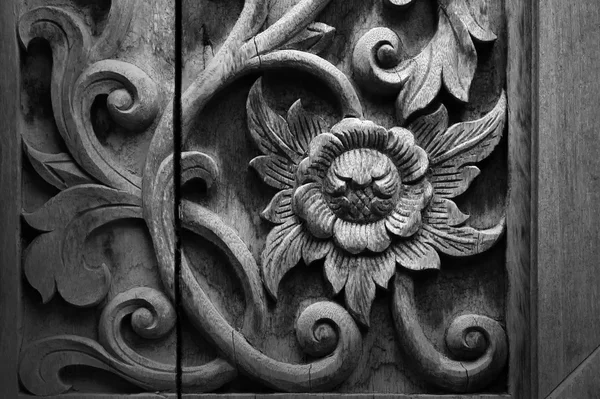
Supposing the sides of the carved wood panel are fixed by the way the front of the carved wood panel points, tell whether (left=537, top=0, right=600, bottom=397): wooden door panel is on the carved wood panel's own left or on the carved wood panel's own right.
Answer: on the carved wood panel's own left

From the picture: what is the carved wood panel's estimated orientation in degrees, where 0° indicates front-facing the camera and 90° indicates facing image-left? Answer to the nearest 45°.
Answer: approximately 0°
